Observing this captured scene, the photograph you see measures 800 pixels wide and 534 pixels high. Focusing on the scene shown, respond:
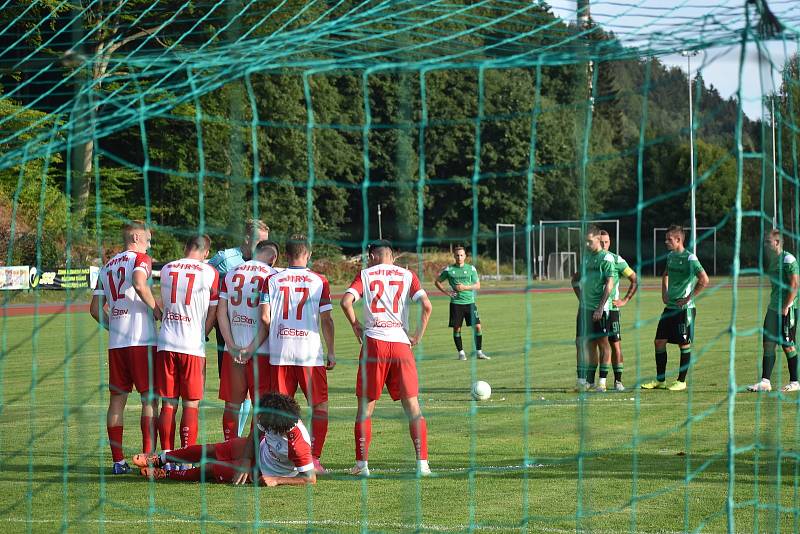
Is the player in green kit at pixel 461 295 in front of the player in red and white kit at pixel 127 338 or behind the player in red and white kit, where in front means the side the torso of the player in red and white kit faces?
in front

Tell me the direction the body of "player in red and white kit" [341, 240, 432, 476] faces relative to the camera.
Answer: away from the camera

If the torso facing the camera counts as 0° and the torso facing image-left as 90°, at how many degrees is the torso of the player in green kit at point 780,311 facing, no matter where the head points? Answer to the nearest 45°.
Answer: approximately 45°

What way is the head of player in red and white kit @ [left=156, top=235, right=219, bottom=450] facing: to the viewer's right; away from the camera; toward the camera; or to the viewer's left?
away from the camera

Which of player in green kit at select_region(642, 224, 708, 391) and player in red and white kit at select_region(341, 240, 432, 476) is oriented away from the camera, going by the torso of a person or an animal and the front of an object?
the player in red and white kit

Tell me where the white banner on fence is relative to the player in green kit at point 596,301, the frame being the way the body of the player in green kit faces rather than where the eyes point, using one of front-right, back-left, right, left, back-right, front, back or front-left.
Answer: right

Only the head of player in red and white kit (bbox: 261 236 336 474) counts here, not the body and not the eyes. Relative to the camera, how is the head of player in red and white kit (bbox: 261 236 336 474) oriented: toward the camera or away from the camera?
away from the camera

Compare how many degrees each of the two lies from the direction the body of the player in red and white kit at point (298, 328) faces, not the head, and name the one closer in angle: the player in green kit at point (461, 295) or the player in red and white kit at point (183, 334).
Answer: the player in green kit

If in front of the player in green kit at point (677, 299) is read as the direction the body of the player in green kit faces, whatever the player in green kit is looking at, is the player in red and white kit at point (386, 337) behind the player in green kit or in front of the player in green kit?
in front

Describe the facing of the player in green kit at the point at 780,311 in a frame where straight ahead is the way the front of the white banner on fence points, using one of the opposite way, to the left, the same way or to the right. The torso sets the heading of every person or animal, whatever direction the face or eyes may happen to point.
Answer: to the right

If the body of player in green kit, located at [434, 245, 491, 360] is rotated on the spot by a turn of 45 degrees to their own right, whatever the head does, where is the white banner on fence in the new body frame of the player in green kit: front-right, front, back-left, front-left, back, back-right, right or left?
right

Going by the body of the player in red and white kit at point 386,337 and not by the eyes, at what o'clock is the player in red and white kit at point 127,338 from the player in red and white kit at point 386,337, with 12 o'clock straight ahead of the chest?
the player in red and white kit at point 127,338 is roughly at 9 o'clock from the player in red and white kit at point 386,337.

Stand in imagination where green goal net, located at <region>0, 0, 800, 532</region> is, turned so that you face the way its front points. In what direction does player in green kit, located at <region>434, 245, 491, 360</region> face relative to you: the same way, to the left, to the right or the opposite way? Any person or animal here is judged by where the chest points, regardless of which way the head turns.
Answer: the opposite way

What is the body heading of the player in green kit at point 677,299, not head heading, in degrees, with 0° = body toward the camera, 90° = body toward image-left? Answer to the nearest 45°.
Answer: approximately 45°

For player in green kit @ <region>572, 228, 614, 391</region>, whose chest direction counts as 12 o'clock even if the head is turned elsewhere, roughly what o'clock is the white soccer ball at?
The white soccer ball is roughly at 12 o'clock from the player in green kit.

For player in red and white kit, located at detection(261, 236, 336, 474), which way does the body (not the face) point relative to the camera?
away from the camera

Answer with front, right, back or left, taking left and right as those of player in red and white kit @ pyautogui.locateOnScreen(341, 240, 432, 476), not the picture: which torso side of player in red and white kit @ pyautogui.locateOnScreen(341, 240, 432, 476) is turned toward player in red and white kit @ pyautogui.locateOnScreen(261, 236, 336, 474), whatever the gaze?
left
